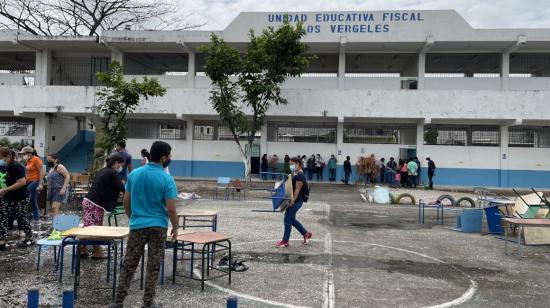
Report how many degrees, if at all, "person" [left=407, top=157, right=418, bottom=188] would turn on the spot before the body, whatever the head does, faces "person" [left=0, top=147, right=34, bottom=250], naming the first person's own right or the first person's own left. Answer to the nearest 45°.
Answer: approximately 180°

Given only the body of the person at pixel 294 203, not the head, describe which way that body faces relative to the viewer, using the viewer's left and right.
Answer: facing to the left of the viewer

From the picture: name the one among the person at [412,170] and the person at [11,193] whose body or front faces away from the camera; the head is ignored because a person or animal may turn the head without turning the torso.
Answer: the person at [412,170]

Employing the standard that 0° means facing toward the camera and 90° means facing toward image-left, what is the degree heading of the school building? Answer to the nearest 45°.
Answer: approximately 0°

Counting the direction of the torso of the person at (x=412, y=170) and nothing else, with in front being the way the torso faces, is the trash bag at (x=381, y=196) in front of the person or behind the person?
behind

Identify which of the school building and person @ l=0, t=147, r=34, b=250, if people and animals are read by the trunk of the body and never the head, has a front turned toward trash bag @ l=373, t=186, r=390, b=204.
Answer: the school building

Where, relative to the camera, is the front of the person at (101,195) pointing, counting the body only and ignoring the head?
to the viewer's right

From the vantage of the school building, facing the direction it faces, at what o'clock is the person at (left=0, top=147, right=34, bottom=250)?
The person is roughly at 1 o'clock from the school building.

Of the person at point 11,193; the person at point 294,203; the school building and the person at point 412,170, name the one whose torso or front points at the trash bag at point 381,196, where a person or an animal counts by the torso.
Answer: the school building
